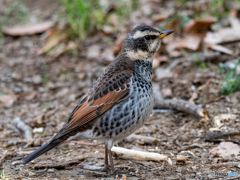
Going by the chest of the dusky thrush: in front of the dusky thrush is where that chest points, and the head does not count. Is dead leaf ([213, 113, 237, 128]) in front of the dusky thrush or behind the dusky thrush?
in front

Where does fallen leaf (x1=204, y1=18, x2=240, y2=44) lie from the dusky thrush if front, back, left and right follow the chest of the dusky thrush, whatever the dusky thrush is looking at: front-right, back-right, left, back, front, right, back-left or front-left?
front-left

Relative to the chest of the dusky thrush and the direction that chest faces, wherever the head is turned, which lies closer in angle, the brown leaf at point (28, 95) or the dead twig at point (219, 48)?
the dead twig

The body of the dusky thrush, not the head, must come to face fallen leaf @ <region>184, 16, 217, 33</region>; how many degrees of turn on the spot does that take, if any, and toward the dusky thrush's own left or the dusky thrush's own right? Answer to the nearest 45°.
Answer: approximately 45° to the dusky thrush's own left

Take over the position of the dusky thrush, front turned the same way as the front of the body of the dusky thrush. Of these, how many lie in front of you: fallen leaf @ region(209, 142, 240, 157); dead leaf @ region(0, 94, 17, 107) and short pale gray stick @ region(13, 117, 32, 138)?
1

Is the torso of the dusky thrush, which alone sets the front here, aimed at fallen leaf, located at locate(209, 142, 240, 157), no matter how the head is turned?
yes

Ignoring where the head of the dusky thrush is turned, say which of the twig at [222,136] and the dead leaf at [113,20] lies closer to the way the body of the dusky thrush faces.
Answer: the twig

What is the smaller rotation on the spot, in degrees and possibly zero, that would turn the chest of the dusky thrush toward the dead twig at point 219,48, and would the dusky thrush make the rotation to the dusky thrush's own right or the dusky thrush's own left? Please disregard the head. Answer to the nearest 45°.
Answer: approximately 45° to the dusky thrush's own left

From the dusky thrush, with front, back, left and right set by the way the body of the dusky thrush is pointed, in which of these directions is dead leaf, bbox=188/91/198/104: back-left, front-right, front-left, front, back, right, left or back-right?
front-left

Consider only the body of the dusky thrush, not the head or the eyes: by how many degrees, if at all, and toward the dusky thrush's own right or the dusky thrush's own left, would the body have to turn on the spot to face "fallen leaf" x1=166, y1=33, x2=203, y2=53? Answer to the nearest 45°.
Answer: approximately 45° to the dusky thrush's own left

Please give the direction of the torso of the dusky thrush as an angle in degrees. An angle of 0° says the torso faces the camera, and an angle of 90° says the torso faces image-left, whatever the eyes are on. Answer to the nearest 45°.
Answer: approximately 270°

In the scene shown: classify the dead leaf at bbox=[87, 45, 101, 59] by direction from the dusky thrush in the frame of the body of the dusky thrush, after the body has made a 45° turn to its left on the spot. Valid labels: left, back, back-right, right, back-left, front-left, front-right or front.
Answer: front-left

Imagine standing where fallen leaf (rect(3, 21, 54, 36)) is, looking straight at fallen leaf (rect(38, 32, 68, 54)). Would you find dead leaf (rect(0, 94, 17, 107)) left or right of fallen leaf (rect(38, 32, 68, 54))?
right

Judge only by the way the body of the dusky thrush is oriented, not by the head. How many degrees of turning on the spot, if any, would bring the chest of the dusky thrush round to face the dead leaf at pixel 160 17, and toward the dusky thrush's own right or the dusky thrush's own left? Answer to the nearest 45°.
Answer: approximately 90° to the dusky thrush's own left
